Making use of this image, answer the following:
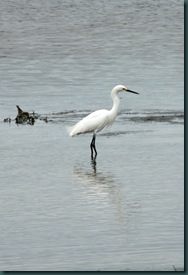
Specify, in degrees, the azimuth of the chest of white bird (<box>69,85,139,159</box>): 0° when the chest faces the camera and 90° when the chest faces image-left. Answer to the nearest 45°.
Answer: approximately 270°
